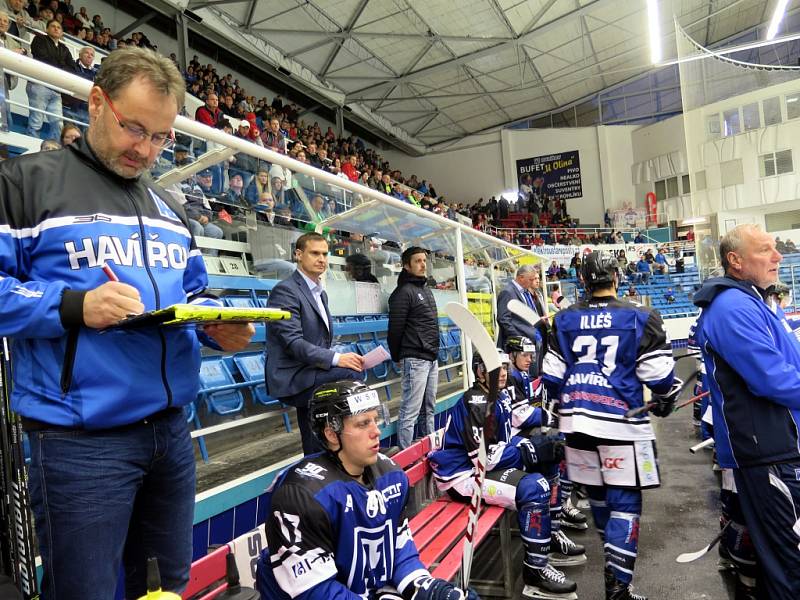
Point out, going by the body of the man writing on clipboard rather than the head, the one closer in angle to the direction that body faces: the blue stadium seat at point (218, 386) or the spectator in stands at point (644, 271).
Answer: the spectator in stands

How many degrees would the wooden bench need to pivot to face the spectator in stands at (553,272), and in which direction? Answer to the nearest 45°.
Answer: approximately 135° to its left

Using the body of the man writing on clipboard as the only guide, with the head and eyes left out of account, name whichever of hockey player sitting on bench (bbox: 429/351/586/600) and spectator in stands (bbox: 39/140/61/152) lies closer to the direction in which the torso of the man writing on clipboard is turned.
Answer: the hockey player sitting on bench

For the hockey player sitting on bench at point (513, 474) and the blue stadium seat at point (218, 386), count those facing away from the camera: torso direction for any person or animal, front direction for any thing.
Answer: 0

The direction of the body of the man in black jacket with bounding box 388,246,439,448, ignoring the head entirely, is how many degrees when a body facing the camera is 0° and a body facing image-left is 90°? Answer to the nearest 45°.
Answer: approximately 315°

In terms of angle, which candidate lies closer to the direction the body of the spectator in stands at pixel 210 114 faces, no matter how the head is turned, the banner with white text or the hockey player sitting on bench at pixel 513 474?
the hockey player sitting on bench

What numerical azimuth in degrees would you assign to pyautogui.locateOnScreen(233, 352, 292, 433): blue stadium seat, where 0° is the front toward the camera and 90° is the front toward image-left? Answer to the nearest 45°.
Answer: approximately 315°

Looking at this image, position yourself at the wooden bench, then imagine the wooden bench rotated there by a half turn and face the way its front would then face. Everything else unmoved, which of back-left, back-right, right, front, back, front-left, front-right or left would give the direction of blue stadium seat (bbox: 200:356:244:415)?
front-right

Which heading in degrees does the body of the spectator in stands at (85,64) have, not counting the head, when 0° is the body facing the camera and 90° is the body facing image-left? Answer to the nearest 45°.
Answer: approximately 315°
